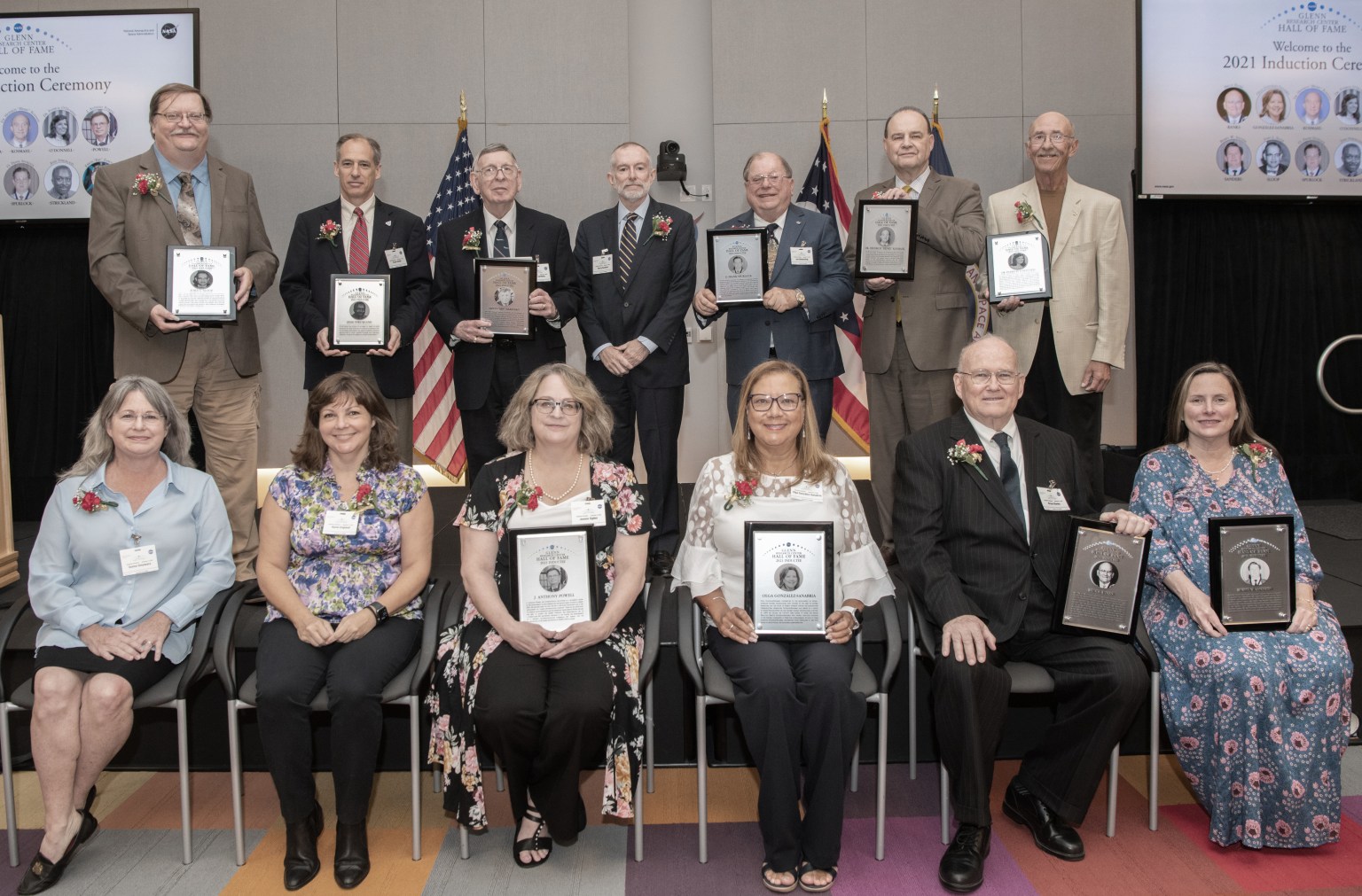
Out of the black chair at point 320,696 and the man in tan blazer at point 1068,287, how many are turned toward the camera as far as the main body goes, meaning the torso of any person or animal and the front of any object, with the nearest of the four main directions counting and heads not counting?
2

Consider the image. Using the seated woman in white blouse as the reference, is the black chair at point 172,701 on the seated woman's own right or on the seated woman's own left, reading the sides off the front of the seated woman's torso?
on the seated woman's own right

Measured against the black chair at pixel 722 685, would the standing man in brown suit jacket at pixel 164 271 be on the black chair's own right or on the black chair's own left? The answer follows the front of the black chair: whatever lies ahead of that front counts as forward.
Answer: on the black chair's own right

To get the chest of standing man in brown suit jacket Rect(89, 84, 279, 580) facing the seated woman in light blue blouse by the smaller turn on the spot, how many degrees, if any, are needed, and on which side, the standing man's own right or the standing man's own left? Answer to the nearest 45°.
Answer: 0° — they already face them
